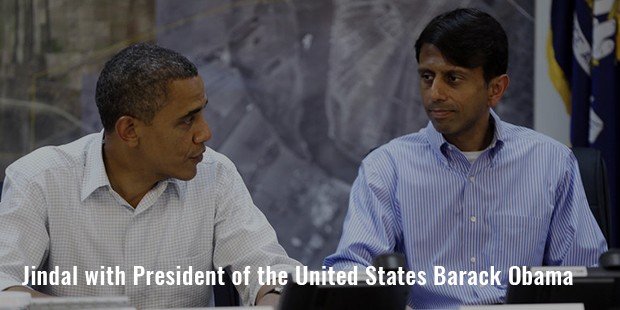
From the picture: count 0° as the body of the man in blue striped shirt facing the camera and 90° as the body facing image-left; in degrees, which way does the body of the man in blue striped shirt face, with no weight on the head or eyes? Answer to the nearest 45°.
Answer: approximately 0°

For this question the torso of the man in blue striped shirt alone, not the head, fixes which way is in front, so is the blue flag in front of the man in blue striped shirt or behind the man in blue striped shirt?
behind
